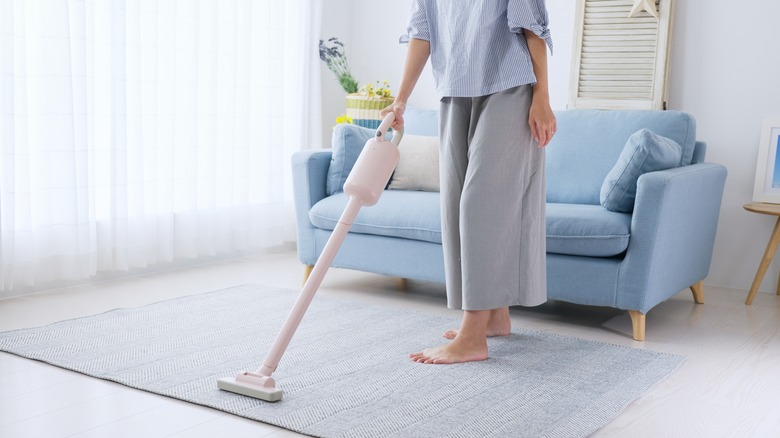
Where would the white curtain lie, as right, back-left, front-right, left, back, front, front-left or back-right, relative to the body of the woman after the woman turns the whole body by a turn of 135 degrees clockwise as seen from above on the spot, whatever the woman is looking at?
front-left

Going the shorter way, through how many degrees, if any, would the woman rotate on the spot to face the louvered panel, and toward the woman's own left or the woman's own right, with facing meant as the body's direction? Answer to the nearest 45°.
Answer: approximately 135° to the woman's own right

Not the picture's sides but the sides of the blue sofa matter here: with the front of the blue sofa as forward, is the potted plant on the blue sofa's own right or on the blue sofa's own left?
on the blue sofa's own right

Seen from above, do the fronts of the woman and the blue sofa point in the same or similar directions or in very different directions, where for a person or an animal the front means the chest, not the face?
same or similar directions

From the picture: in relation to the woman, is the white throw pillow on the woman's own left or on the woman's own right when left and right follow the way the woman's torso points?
on the woman's own right

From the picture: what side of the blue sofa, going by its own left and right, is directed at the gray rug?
front

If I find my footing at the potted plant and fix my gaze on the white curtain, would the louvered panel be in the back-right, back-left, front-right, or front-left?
back-left

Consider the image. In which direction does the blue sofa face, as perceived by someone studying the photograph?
facing the viewer and to the left of the viewer

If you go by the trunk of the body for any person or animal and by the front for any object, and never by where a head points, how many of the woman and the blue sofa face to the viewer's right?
0

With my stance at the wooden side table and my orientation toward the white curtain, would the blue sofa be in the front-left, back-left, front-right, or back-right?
front-left

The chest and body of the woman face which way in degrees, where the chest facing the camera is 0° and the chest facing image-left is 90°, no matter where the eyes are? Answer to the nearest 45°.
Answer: approximately 45°

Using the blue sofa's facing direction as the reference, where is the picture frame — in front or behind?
behind
